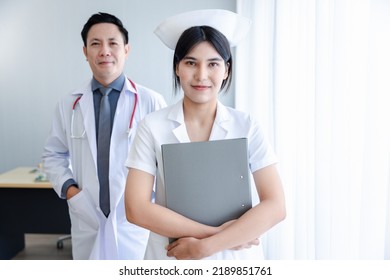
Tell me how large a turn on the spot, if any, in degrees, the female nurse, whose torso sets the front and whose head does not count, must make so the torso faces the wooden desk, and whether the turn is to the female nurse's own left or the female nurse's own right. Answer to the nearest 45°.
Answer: approximately 135° to the female nurse's own right

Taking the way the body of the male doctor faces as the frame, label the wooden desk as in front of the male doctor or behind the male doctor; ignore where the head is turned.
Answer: behind

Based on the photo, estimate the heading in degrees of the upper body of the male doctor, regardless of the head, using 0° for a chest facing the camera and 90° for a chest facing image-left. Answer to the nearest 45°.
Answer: approximately 0°

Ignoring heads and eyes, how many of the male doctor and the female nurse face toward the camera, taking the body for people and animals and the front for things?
2

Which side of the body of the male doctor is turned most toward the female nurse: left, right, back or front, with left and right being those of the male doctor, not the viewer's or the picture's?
front

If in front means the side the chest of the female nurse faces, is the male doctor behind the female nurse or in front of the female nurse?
behind
